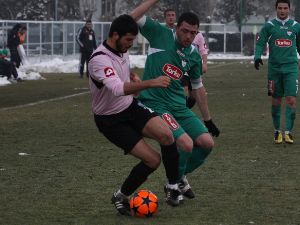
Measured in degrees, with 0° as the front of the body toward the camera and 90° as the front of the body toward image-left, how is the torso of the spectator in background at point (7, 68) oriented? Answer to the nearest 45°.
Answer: approximately 270°

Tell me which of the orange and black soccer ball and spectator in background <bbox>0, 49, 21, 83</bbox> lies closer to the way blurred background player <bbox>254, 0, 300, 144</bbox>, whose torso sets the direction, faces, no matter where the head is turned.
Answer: the orange and black soccer ball

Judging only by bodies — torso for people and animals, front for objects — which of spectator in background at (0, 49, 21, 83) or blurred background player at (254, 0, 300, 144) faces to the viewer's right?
the spectator in background

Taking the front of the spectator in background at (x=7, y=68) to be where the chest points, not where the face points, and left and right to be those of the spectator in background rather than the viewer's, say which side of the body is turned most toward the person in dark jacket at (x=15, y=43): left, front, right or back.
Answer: left

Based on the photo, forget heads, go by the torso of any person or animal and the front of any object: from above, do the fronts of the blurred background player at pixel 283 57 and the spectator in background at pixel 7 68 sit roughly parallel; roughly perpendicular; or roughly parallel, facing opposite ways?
roughly perpendicular

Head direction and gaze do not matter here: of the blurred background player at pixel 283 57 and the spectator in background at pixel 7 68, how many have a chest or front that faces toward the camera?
1

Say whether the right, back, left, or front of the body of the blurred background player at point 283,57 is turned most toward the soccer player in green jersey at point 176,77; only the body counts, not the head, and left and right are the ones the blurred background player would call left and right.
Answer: front

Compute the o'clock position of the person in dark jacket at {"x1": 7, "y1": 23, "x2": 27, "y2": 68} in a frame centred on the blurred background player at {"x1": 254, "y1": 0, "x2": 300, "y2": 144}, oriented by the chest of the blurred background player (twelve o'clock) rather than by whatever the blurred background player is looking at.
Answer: The person in dark jacket is roughly at 5 o'clock from the blurred background player.

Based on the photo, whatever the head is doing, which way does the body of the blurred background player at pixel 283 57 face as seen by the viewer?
toward the camera

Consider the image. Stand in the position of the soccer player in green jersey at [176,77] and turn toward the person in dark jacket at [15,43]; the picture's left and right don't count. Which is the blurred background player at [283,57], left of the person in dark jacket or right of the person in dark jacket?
right
